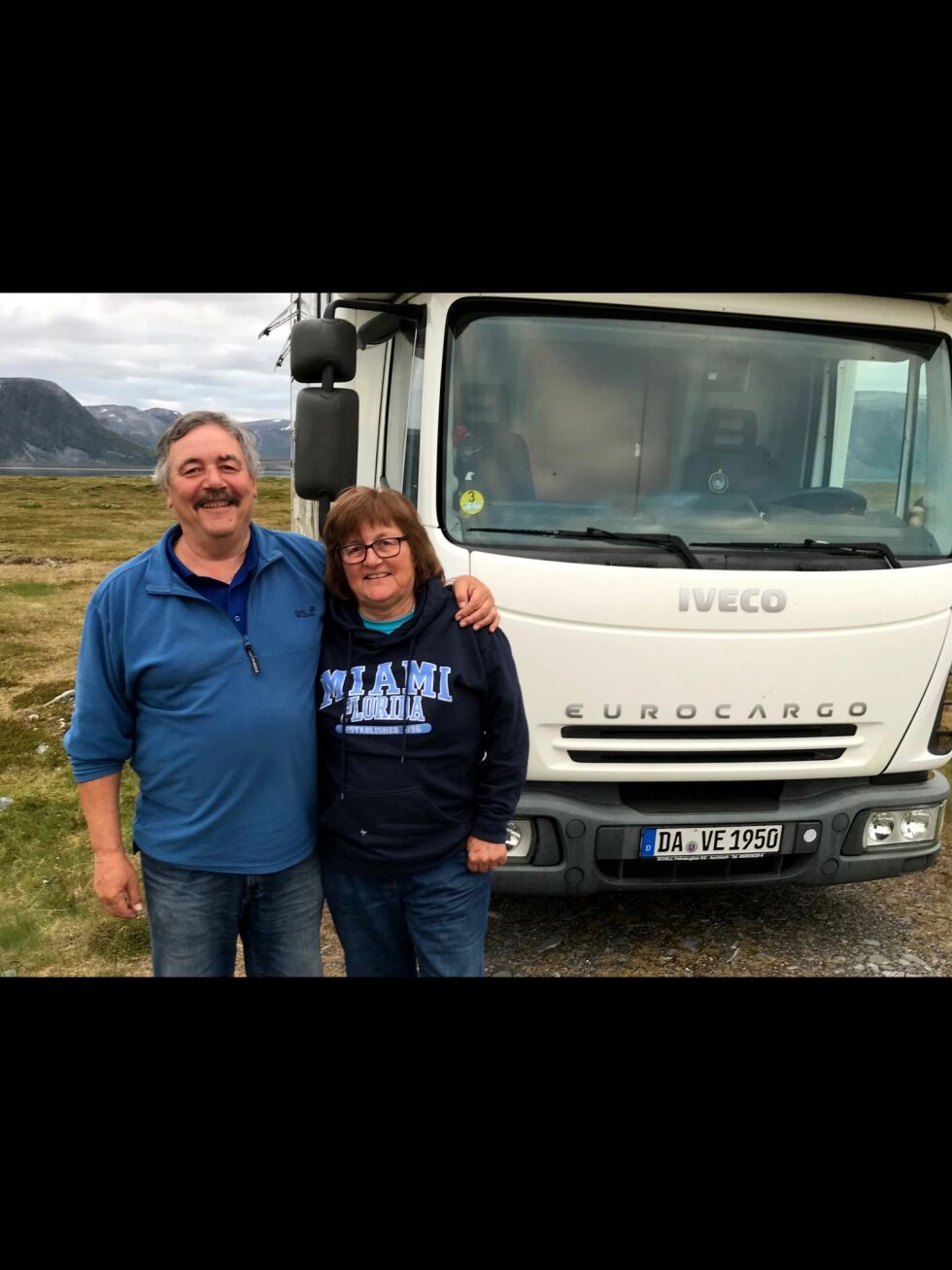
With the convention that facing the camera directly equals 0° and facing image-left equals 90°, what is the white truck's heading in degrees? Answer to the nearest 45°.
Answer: approximately 0°

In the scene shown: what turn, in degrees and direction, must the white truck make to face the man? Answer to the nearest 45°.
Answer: approximately 45° to its right

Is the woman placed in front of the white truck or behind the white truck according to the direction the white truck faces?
in front
